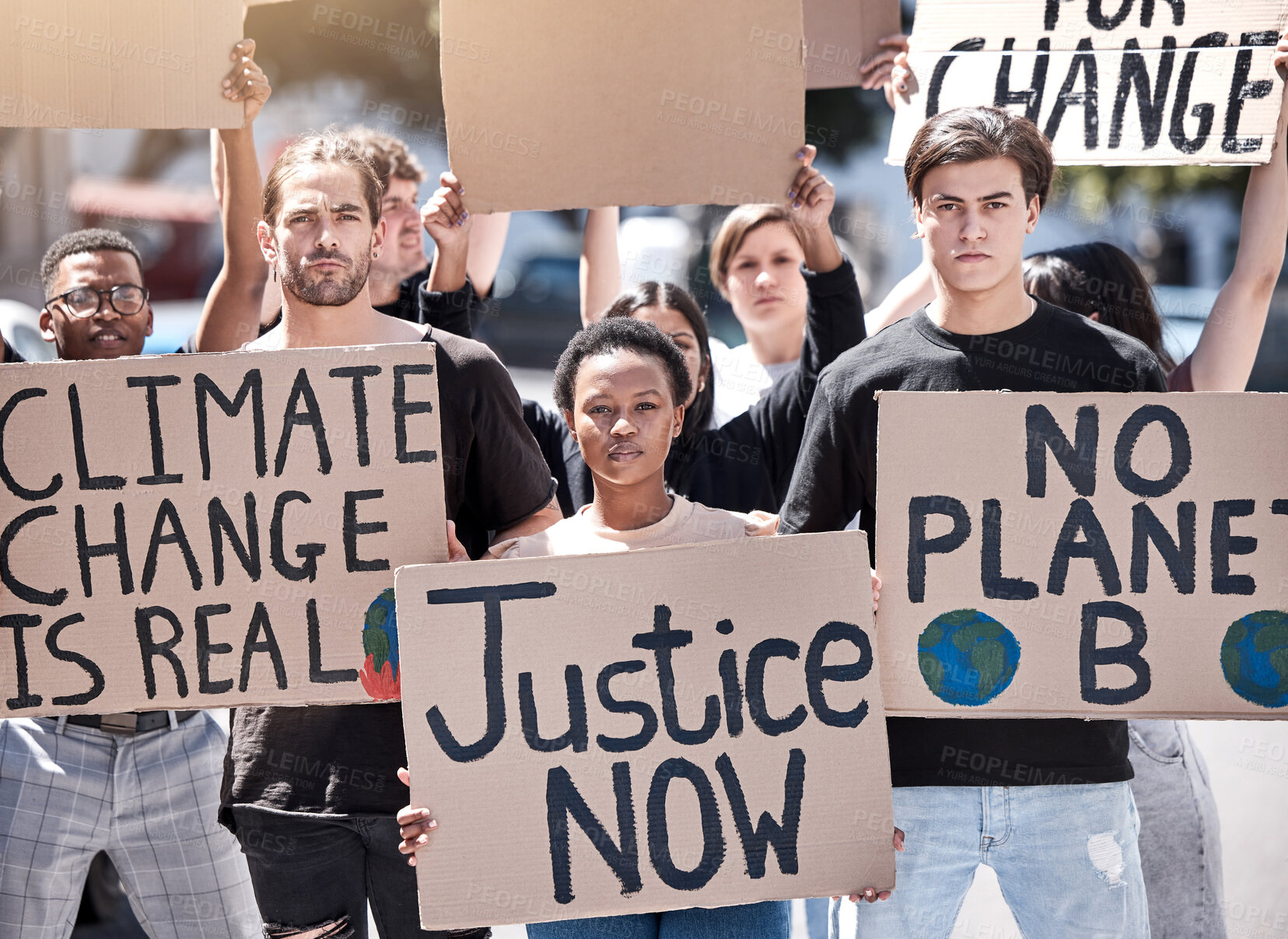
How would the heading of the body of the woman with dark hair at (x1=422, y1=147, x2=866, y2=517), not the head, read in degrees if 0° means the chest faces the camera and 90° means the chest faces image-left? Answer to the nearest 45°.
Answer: approximately 0°

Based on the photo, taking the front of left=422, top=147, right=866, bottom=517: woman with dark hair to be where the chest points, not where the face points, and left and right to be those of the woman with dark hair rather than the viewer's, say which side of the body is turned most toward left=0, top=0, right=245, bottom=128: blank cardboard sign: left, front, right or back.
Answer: right

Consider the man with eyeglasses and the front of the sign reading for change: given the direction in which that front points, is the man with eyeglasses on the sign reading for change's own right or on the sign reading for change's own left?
on the sign reading for change's own right

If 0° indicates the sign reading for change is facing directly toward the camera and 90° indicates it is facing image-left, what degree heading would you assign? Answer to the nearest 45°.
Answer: approximately 0°

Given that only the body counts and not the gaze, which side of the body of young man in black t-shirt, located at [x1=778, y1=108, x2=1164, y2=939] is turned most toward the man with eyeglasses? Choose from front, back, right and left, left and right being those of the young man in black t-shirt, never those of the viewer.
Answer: right
